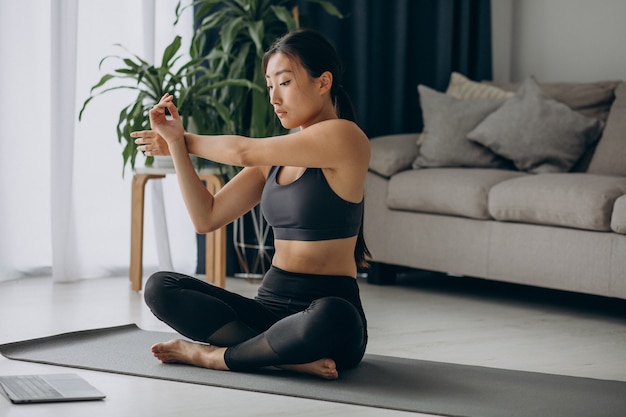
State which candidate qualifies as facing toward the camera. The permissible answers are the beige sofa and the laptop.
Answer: the beige sofa

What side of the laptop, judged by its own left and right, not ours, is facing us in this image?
right

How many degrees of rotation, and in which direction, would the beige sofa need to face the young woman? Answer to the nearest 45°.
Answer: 0° — it already faces them

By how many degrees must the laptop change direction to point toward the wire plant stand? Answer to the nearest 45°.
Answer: approximately 90° to its left

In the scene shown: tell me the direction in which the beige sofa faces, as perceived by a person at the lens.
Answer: facing the viewer

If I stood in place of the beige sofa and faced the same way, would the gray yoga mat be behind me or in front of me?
in front

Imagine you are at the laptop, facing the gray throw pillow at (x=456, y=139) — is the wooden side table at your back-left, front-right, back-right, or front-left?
front-left

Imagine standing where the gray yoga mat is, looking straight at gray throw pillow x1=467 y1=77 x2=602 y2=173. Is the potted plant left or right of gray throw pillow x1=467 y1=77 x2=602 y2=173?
left

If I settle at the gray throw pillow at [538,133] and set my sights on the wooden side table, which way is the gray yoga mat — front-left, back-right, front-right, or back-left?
front-left

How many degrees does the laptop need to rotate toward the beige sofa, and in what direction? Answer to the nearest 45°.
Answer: approximately 45° to its left

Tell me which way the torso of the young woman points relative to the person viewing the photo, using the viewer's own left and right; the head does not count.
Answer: facing the viewer and to the left of the viewer

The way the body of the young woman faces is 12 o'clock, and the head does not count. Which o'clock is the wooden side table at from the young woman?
The wooden side table is roughly at 4 o'clock from the young woman.

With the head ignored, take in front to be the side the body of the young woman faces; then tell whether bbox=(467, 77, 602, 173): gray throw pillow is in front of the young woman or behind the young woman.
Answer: behind

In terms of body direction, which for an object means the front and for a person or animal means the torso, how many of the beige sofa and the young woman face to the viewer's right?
0

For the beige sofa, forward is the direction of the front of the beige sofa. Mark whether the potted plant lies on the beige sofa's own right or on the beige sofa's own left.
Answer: on the beige sofa's own right
